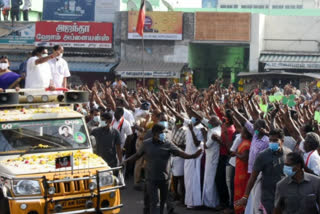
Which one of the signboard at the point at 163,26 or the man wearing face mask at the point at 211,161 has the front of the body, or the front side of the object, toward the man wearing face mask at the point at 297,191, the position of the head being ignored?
the signboard

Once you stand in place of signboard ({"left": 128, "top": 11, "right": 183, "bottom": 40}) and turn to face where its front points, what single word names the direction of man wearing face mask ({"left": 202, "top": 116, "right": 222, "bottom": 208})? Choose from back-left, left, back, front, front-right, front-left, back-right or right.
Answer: front

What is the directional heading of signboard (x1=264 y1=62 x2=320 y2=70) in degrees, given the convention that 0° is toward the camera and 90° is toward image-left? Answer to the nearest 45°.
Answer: approximately 0°

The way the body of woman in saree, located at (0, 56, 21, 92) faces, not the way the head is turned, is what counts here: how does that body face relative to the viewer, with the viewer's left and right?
facing the viewer

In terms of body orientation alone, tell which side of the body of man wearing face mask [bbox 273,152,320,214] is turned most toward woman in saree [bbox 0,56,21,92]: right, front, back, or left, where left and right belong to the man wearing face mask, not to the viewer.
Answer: right

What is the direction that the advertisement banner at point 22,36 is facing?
toward the camera

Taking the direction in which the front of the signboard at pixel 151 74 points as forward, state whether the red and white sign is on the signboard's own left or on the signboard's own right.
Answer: on the signboard's own right

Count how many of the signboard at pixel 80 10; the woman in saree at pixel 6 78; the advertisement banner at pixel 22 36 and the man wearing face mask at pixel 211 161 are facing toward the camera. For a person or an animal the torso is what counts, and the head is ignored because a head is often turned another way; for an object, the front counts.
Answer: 3

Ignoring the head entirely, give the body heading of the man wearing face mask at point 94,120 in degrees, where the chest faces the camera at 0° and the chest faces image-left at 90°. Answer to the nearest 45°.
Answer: approximately 315°

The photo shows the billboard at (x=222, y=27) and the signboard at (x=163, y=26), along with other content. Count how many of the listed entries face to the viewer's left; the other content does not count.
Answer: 0
